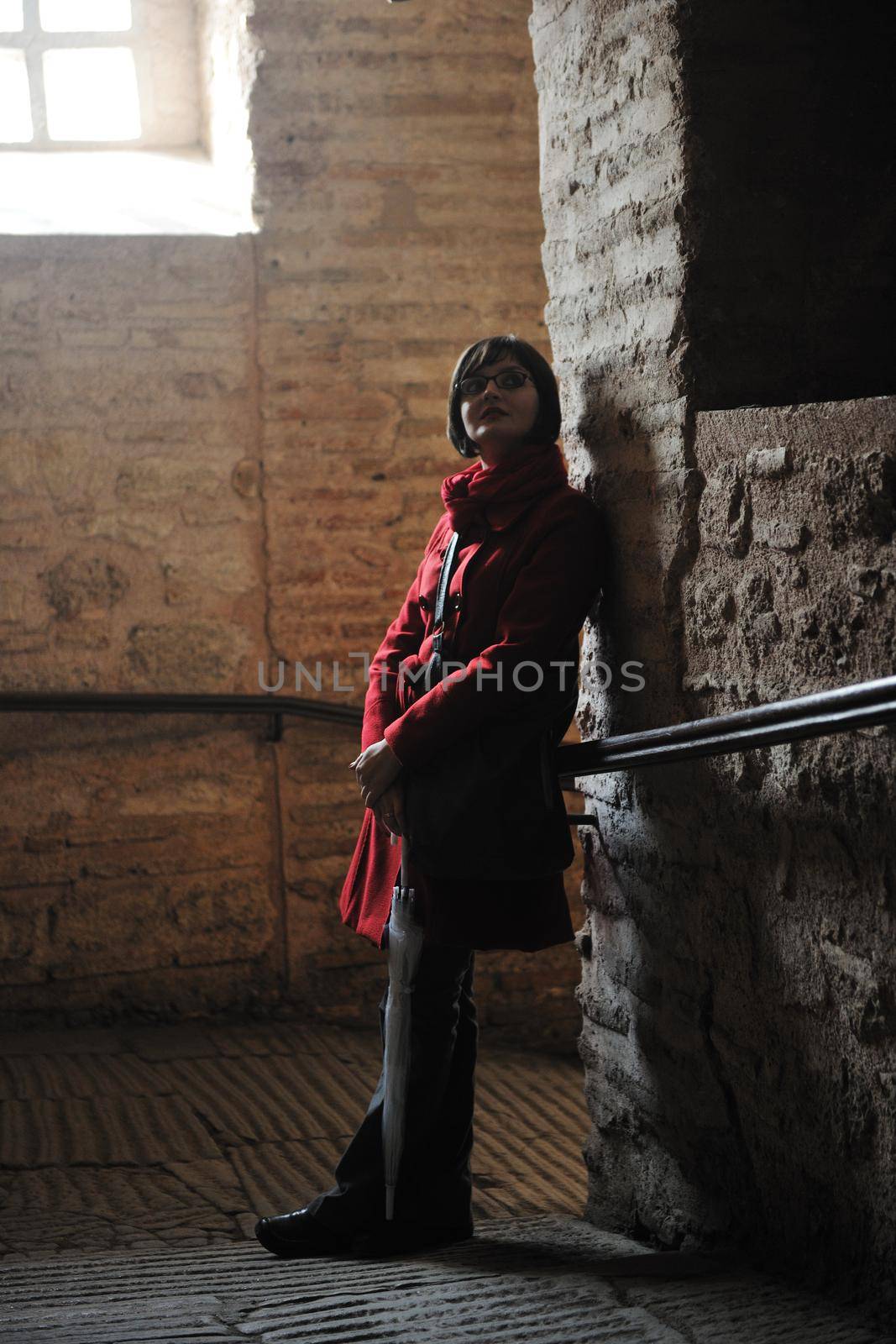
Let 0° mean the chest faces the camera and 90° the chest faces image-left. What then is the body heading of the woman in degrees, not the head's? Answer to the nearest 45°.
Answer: approximately 45°

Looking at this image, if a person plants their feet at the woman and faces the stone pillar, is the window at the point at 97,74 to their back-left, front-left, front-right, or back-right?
back-left

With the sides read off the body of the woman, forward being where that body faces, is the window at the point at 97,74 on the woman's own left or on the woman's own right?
on the woman's own right
